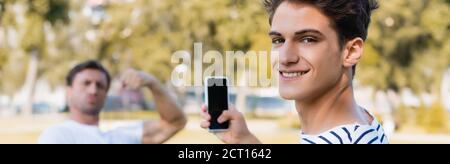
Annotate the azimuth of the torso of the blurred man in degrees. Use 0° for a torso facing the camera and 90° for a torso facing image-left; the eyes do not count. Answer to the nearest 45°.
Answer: approximately 0°

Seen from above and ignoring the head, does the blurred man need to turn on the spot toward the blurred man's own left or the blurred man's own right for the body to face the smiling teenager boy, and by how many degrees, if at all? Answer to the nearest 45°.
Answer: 0° — they already face them

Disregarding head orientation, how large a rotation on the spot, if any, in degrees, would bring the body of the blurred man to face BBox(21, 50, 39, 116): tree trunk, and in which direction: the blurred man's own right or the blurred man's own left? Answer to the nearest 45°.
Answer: approximately 180°

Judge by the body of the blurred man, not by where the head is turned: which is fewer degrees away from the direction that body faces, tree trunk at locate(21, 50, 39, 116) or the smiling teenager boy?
the smiling teenager boy
